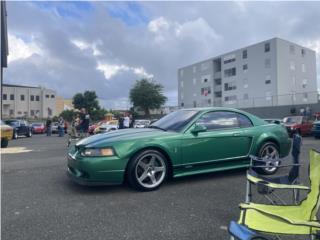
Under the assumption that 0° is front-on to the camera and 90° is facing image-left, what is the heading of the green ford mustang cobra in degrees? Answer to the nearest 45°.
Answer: approximately 45°

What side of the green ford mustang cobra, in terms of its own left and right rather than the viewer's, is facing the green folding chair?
left

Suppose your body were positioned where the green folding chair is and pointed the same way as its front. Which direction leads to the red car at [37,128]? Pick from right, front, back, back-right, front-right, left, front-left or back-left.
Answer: front-right

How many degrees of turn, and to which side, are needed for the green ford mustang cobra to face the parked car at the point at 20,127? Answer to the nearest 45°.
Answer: approximately 90° to its right

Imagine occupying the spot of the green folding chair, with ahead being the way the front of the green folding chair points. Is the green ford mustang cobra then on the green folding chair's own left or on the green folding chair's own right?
on the green folding chair's own right

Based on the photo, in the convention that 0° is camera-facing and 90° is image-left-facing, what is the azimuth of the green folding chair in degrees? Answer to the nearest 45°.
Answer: approximately 90°

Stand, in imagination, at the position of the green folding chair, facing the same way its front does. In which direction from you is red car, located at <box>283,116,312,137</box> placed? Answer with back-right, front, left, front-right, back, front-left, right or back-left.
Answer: right

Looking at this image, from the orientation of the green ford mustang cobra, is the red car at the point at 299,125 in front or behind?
behind
